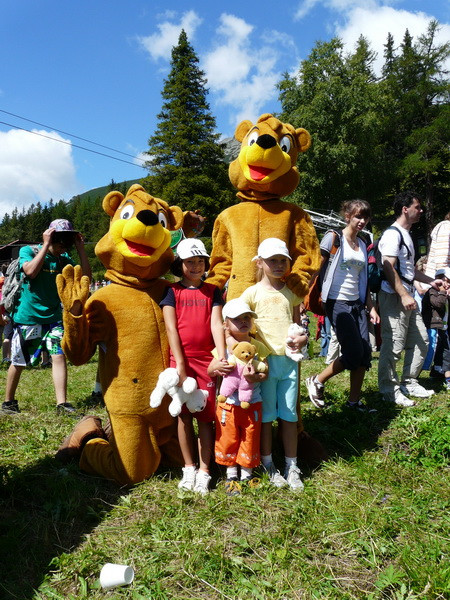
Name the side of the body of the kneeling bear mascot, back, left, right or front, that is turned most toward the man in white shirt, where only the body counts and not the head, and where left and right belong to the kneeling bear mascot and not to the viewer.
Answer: left

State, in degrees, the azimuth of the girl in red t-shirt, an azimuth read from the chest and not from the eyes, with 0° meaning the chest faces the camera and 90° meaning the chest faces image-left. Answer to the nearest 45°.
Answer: approximately 0°

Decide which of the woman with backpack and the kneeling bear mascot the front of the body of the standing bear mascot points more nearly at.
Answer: the kneeling bear mascot

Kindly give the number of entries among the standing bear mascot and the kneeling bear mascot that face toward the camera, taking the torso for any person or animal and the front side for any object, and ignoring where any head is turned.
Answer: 2

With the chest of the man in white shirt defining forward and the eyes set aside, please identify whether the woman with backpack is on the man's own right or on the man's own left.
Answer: on the man's own right

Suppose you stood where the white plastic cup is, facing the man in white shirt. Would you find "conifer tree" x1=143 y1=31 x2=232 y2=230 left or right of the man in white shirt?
left
